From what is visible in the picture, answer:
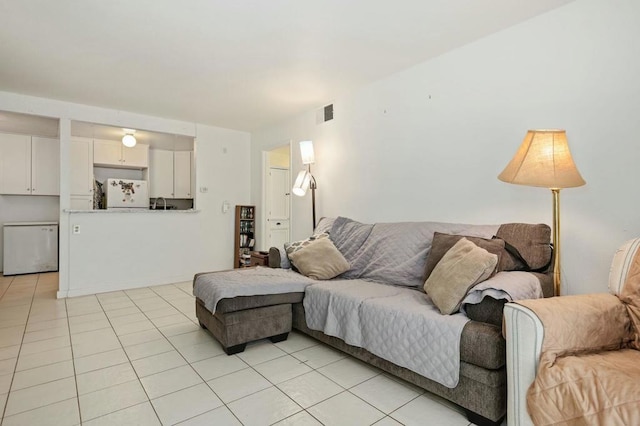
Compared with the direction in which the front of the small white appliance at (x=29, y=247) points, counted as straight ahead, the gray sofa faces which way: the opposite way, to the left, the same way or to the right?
to the right

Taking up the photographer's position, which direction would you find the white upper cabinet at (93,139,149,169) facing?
facing the viewer

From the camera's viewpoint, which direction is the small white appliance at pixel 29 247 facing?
toward the camera

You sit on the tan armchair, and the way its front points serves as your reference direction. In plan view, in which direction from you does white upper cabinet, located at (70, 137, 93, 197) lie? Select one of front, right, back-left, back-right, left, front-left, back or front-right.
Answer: front-right

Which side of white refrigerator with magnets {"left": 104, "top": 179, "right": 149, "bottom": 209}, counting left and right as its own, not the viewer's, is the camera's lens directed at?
front

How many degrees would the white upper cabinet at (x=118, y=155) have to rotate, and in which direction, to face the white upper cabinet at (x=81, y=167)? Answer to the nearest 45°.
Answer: approximately 90° to its right

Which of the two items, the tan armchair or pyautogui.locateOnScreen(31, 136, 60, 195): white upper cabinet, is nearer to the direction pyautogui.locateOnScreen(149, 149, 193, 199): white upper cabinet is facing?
the tan armchair

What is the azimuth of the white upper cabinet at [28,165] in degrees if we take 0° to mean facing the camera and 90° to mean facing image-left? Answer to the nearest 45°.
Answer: approximately 0°

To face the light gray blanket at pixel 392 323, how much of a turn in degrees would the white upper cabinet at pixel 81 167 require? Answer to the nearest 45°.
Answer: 0° — it already faces it

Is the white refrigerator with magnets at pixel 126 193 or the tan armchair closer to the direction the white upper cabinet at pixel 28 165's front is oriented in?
the tan armchair

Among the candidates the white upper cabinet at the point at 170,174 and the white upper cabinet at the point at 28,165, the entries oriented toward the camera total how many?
2

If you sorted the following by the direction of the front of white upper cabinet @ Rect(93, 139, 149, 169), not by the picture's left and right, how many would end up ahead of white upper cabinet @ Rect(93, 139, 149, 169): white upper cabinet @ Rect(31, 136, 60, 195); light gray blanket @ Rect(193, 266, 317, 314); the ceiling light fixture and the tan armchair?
3
